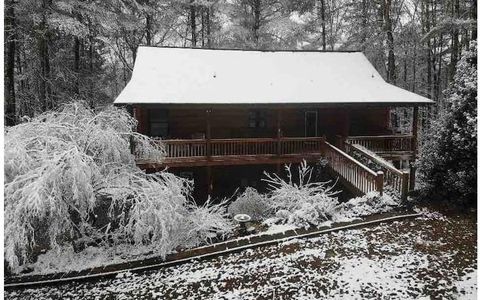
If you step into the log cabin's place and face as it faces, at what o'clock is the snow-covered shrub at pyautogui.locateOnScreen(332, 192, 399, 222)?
The snow-covered shrub is roughly at 11 o'clock from the log cabin.

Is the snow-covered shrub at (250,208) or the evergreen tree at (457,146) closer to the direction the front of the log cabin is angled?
the snow-covered shrub

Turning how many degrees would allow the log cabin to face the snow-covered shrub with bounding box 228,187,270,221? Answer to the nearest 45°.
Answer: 0° — it already faces it

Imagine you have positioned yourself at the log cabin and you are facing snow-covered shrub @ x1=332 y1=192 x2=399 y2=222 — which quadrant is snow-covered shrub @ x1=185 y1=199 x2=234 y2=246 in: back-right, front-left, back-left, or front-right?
front-right

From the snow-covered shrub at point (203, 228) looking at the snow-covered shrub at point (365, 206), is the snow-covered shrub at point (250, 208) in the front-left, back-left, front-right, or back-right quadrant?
front-left

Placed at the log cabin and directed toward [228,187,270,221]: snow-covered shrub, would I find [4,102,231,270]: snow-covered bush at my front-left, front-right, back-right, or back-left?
front-right

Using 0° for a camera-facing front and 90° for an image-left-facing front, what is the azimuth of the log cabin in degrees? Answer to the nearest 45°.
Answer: approximately 0°

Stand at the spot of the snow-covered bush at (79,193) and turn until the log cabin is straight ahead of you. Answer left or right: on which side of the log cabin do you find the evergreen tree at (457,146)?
right
